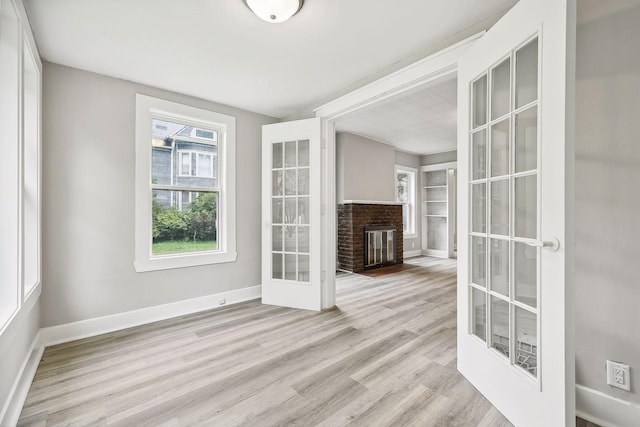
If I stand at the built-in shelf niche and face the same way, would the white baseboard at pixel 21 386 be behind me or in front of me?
in front

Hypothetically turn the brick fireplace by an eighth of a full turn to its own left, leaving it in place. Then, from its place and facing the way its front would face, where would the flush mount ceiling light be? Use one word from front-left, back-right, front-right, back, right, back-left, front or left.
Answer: right

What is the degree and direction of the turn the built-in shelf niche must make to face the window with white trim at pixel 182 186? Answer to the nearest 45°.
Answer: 0° — it already faces it

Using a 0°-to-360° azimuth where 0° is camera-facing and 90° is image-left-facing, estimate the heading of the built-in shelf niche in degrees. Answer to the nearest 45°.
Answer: approximately 45°

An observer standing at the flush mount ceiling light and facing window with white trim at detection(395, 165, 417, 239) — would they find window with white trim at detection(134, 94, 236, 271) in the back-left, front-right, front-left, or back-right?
front-left

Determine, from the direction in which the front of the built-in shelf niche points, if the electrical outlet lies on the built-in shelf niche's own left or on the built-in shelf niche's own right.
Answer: on the built-in shelf niche's own left

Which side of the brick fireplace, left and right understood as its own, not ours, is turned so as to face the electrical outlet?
front

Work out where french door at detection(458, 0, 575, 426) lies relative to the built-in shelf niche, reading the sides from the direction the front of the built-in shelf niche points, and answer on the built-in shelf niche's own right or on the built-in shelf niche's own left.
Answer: on the built-in shelf niche's own left

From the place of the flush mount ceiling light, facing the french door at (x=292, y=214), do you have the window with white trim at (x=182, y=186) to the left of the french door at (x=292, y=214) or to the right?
left

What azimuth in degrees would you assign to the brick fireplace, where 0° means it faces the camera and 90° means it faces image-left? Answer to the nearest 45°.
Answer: approximately 315°

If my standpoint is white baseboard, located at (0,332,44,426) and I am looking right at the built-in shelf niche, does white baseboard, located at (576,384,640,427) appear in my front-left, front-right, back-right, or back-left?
front-right

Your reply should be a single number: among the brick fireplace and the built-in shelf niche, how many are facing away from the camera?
0

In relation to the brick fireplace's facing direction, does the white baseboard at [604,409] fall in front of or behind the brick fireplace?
in front

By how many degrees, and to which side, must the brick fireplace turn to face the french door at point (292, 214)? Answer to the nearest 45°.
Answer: approximately 45° to its right
